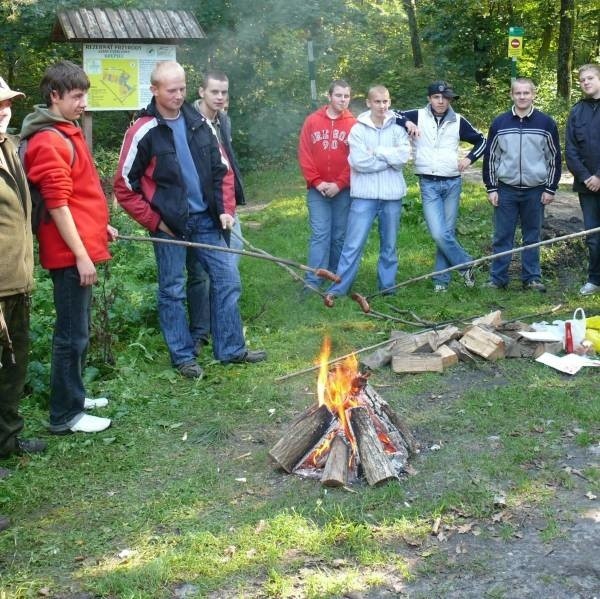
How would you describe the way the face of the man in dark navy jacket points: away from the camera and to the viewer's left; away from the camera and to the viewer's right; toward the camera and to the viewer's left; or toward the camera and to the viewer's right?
toward the camera and to the viewer's left

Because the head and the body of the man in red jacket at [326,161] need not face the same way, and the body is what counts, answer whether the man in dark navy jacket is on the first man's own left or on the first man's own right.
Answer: on the first man's own left

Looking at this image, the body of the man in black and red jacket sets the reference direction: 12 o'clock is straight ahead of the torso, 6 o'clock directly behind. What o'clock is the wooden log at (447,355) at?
The wooden log is roughly at 11 o'clock from the man in black and red jacket.

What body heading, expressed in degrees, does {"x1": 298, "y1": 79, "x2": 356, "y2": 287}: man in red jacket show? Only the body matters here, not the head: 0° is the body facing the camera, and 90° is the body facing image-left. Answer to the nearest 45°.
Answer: approximately 0°

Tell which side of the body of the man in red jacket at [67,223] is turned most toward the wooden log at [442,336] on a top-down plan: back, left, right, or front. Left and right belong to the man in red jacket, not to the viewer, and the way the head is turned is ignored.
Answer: front

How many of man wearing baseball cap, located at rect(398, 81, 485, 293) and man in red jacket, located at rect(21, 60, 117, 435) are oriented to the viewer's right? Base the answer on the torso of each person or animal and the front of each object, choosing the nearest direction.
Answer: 1

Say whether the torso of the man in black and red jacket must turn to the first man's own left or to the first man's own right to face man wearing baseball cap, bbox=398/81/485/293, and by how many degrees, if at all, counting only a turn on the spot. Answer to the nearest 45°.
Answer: approximately 90° to the first man's own left

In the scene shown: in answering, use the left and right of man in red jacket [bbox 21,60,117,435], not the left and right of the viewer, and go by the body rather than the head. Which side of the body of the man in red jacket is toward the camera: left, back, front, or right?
right

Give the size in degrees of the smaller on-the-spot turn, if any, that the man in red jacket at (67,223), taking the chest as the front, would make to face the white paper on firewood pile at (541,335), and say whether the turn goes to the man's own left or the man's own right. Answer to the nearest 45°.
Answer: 0° — they already face it

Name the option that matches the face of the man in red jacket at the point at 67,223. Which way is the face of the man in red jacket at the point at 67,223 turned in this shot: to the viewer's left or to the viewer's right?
to the viewer's right

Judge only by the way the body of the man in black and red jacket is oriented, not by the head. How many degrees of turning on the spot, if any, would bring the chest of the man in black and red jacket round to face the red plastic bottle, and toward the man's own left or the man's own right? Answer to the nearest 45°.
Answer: approximately 45° to the man's own left

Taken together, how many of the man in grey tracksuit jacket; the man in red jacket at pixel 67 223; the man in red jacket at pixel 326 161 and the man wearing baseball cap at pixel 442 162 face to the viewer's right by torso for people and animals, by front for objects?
1

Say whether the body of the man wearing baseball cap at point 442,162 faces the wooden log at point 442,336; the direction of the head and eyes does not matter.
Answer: yes

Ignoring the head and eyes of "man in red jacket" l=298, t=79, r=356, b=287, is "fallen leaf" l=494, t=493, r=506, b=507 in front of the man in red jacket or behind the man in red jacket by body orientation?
in front
